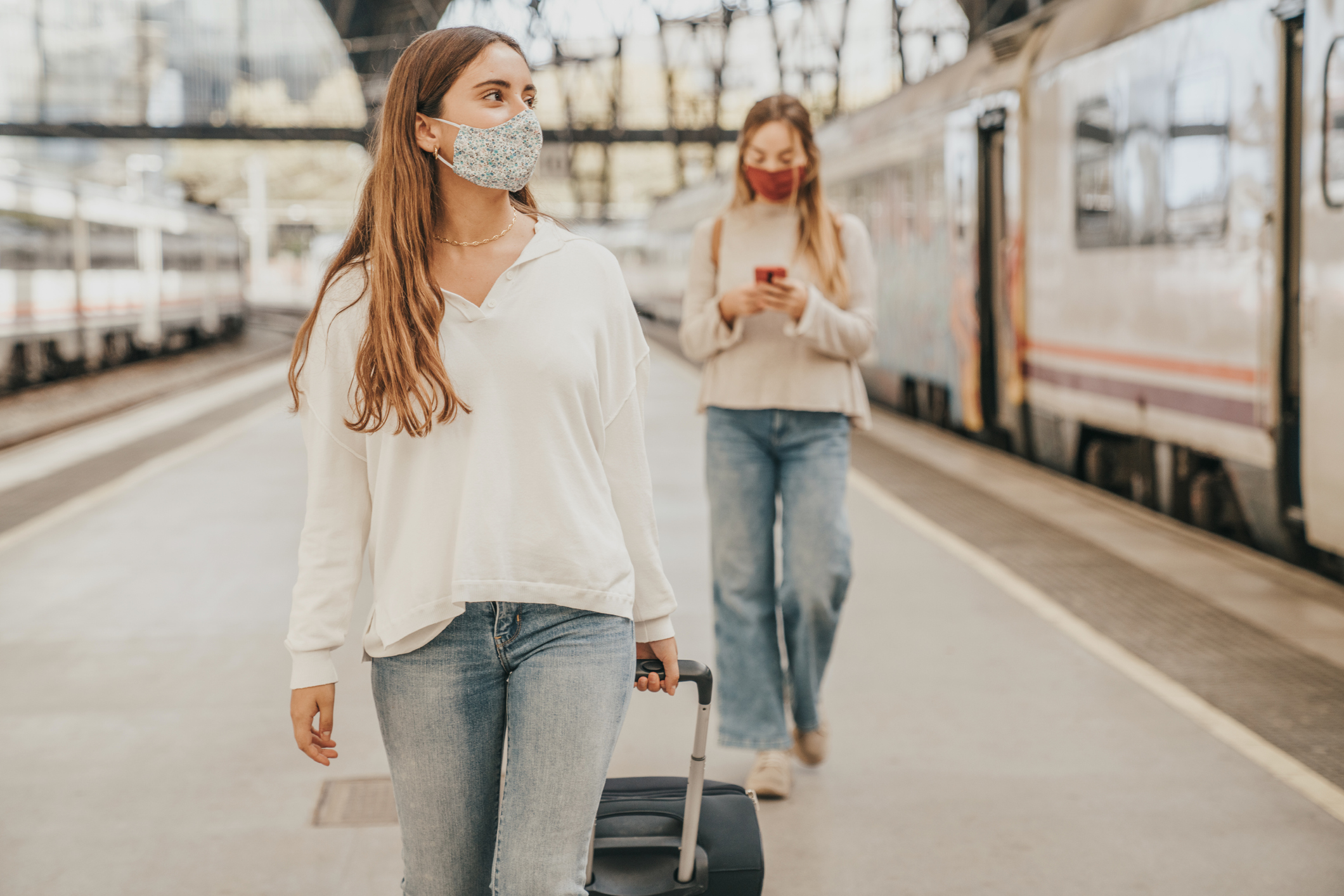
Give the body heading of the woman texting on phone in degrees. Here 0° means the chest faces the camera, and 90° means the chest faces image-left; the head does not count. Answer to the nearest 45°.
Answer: approximately 0°

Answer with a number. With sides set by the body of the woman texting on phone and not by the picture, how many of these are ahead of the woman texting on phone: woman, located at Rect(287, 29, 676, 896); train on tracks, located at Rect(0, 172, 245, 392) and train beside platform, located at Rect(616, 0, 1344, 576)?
1

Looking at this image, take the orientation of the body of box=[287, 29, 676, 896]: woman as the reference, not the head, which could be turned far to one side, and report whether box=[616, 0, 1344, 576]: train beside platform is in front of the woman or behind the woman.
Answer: behind

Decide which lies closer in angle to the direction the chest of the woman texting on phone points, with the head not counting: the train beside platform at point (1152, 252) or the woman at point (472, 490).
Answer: the woman

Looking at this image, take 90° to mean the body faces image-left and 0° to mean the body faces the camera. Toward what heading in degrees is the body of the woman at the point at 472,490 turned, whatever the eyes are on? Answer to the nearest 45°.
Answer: approximately 0°

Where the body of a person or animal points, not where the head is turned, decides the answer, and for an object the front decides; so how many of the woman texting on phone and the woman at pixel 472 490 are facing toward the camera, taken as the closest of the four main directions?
2

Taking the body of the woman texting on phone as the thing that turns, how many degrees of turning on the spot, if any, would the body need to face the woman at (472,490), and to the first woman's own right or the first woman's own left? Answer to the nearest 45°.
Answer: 0° — they already face them

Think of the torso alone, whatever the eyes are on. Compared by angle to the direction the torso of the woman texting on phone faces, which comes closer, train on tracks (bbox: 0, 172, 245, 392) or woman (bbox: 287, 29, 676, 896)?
the woman
